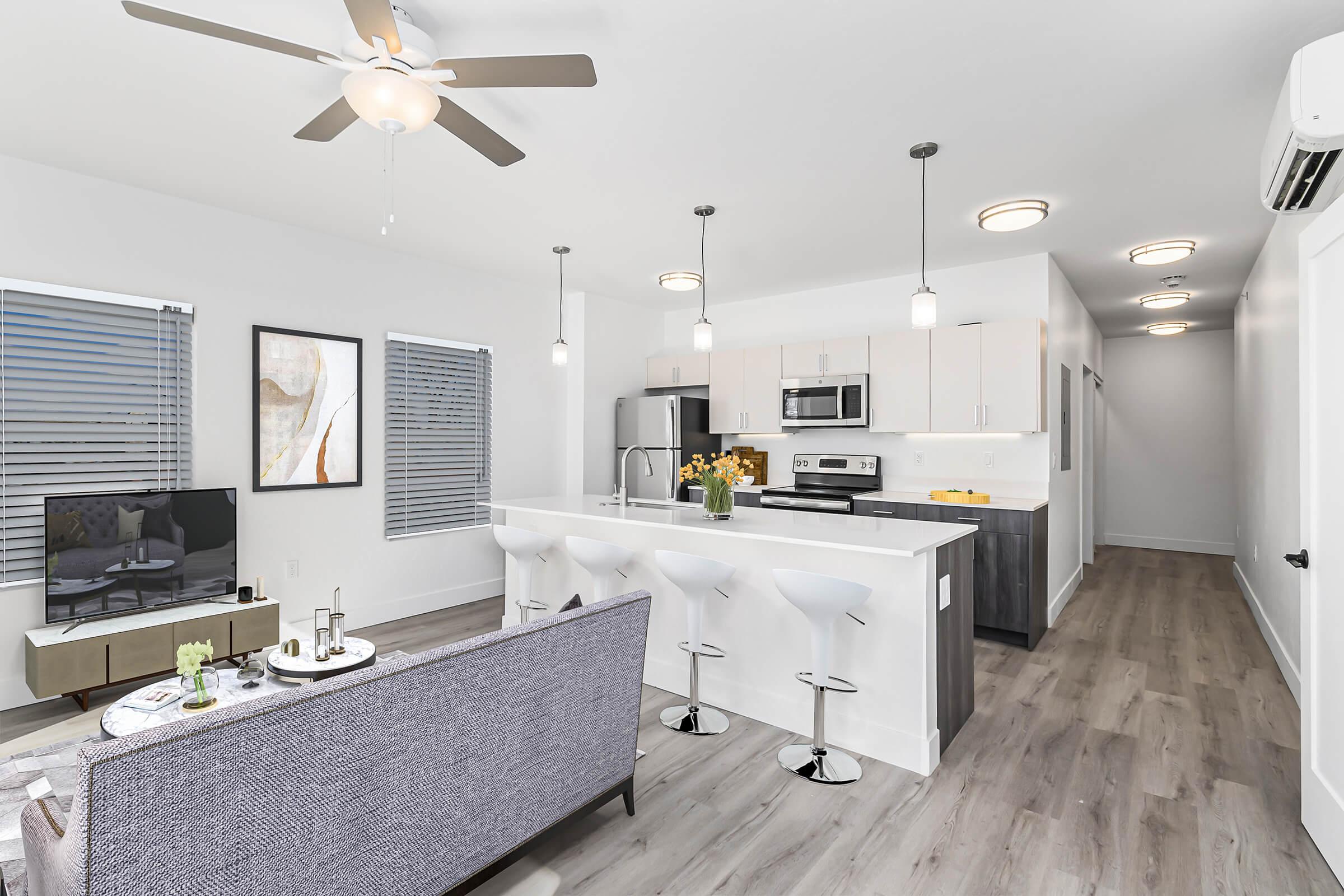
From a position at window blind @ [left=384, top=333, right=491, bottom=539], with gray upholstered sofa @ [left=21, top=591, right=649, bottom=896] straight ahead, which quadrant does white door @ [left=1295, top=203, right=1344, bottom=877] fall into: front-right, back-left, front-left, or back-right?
front-left

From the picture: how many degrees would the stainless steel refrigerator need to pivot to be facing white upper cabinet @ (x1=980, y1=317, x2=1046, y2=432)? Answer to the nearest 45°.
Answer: approximately 90° to its left

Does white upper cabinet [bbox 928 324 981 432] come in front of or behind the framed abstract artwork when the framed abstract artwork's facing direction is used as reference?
in front

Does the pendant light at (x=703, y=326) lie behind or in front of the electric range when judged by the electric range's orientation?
in front

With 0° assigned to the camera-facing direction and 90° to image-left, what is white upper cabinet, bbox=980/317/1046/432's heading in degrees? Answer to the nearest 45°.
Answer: approximately 0°

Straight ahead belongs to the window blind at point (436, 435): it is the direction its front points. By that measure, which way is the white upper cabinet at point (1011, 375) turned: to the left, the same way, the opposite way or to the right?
to the right

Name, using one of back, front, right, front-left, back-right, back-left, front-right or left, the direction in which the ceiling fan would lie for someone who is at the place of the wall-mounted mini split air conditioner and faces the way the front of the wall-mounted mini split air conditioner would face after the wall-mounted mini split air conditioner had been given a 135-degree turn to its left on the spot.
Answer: right

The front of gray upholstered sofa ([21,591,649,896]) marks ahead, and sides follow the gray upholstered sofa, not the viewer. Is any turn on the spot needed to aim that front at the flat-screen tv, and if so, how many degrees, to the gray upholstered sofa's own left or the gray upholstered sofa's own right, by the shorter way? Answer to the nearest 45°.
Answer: approximately 45° to the gray upholstered sofa's own right

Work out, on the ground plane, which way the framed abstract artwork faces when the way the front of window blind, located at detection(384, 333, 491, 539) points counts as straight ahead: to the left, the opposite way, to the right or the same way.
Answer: the same way

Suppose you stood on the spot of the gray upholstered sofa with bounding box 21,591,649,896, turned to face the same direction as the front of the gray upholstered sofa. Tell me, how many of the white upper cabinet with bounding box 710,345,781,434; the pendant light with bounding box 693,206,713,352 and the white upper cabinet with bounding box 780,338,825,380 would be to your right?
3

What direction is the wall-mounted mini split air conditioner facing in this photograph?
to the viewer's left

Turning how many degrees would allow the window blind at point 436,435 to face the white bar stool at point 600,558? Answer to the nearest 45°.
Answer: approximately 45° to its right

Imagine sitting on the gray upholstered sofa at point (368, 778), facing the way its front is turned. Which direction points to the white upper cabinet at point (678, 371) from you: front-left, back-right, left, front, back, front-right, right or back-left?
right

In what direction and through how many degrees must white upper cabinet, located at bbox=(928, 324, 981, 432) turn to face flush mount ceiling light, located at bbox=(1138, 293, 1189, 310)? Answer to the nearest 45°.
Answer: approximately 135° to its left

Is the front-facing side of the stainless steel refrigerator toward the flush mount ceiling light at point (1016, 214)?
no

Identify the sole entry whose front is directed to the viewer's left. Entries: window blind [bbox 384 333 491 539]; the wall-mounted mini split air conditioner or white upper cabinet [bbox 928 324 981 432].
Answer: the wall-mounted mini split air conditioner

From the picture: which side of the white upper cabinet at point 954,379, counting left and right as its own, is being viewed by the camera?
front

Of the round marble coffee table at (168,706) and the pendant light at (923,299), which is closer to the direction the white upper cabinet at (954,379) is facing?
the pendant light
